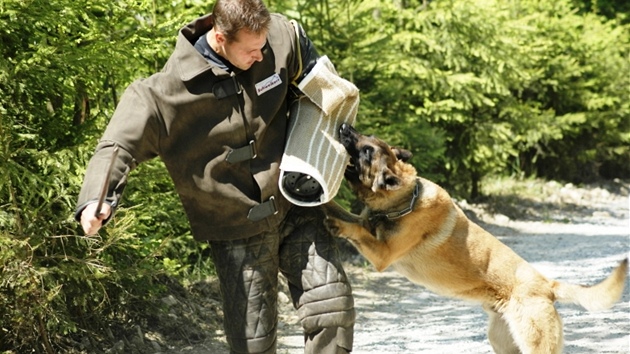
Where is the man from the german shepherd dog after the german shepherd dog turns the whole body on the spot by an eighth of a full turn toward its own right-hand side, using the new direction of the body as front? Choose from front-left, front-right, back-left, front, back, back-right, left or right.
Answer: left

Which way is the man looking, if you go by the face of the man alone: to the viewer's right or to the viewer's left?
to the viewer's right

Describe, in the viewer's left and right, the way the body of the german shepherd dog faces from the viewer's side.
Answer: facing to the left of the viewer

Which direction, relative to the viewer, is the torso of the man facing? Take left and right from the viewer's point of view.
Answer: facing the viewer and to the right of the viewer
